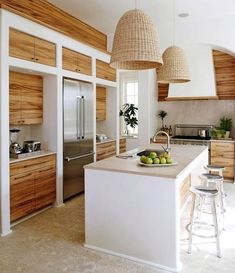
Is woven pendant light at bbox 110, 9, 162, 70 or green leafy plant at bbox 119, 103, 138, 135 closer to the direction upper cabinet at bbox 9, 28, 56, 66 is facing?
the woven pendant light

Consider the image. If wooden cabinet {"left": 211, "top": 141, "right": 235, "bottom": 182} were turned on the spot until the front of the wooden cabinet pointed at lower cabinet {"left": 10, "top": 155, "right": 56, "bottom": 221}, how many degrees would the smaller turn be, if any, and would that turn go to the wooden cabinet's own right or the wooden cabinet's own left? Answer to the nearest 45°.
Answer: approximately 45° to the wooden cabinet's own right

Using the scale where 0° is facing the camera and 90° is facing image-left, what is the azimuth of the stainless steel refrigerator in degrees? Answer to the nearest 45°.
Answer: approximately 315°

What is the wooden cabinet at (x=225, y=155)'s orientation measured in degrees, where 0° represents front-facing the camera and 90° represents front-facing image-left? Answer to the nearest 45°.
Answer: approximately 0°

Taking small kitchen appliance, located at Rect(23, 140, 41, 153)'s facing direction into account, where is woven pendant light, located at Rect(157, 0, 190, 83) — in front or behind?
in front

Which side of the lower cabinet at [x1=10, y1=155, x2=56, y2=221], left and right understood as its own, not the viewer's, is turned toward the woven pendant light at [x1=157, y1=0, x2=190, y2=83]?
front

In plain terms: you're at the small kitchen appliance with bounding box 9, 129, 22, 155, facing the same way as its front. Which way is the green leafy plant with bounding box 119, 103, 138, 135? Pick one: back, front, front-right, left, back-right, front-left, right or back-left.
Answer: left

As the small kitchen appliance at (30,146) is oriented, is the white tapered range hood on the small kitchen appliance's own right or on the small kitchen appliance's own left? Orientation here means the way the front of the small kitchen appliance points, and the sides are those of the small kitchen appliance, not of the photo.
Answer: on the small kitchen appliance's own left

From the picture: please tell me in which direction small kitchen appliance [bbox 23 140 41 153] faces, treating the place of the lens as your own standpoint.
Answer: facing the viewer and to the right of the viewer

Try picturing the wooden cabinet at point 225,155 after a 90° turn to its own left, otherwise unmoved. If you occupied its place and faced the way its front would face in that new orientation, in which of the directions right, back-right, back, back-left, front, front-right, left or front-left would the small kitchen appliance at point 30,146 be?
back-right

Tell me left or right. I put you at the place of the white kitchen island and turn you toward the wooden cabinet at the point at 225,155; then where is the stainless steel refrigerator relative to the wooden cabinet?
left
